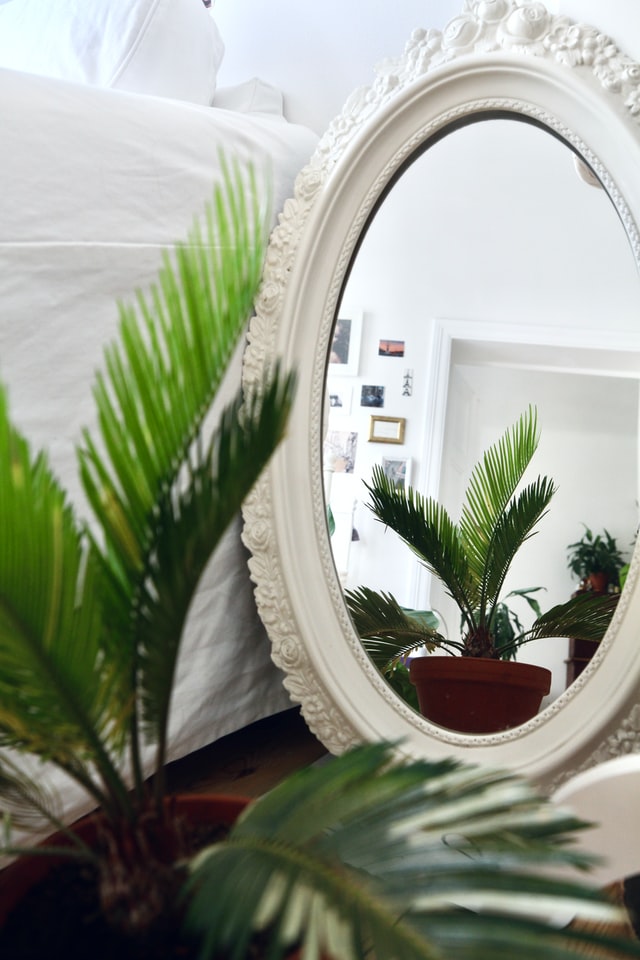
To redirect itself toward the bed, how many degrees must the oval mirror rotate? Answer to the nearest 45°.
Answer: approximately 45° to its right

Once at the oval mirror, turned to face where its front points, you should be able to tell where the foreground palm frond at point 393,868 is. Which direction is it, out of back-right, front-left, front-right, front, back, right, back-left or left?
front-left

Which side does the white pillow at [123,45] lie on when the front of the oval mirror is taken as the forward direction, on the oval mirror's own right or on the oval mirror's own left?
on the oval mirror's own right

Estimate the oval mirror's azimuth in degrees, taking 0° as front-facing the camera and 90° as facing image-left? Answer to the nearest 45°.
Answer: approximately 45°

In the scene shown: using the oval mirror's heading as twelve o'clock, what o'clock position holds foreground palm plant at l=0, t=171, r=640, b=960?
The foreground palm plant is roughly at 11 o'clock from the oval mirror.
